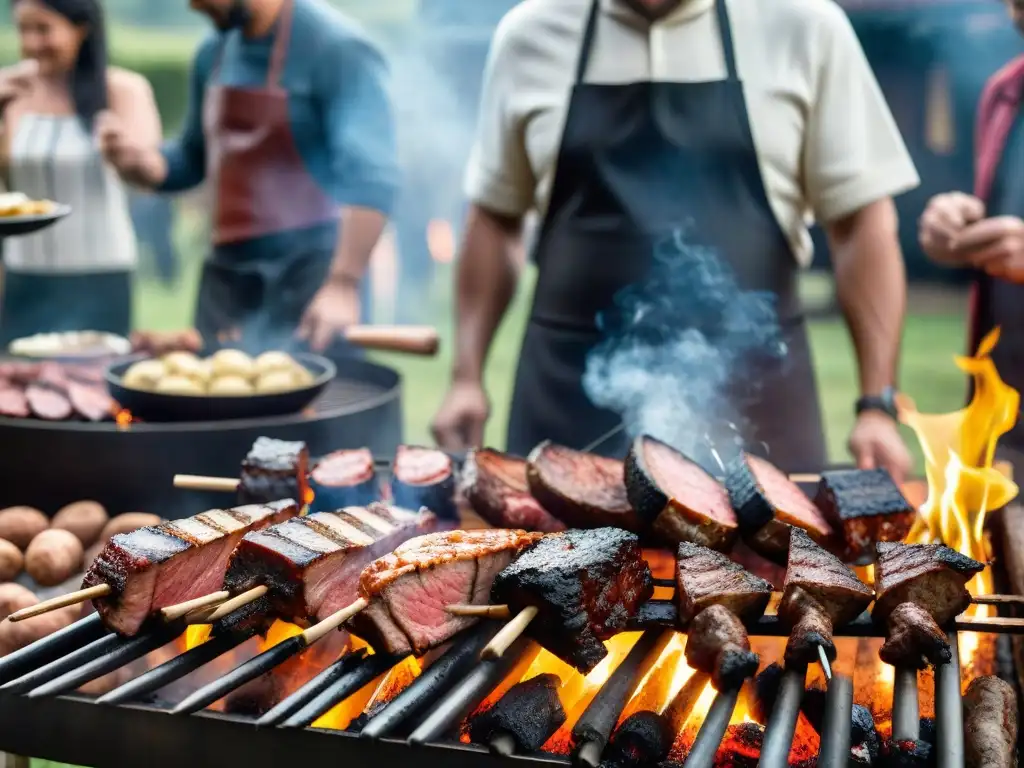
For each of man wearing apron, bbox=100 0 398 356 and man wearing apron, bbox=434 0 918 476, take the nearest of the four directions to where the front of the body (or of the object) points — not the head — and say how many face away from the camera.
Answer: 0

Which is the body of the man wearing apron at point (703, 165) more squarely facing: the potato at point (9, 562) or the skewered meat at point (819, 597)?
the skewered meat

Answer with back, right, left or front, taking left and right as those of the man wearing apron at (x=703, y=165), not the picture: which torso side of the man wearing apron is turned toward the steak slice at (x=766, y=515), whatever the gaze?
front

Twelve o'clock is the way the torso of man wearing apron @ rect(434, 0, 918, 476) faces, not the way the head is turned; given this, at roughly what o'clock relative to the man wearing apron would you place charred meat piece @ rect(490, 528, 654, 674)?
The charred meat piece is roughly at 12 o'clock from the man wearing apron.

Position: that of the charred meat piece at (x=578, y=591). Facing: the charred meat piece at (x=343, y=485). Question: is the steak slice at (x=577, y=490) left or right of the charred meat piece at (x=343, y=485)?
right

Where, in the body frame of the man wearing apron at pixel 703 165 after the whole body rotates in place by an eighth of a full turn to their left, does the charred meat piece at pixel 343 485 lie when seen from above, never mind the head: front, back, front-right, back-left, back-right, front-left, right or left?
right

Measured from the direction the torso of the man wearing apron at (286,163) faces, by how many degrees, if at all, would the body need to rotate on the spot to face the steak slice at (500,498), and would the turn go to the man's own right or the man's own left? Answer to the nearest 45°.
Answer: approximately 45° to the man's own left

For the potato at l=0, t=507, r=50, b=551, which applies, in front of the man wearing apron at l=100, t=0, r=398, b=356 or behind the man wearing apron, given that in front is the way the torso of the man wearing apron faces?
in front

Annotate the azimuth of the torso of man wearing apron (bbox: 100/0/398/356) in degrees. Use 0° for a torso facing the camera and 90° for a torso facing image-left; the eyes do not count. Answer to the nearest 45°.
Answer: approximately 45°

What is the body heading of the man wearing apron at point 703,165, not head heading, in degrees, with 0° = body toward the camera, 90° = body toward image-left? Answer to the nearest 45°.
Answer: approximately 0°

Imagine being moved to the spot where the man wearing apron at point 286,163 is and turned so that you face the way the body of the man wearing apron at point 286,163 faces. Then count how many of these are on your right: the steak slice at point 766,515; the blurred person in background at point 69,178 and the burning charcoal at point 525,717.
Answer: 1

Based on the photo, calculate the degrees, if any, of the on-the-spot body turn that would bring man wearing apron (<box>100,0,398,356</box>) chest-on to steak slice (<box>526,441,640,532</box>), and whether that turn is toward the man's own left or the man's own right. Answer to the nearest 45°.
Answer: approximately 45° to the man's own left

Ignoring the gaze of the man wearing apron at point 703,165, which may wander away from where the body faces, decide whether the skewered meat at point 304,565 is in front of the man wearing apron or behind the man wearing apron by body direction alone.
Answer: in front
